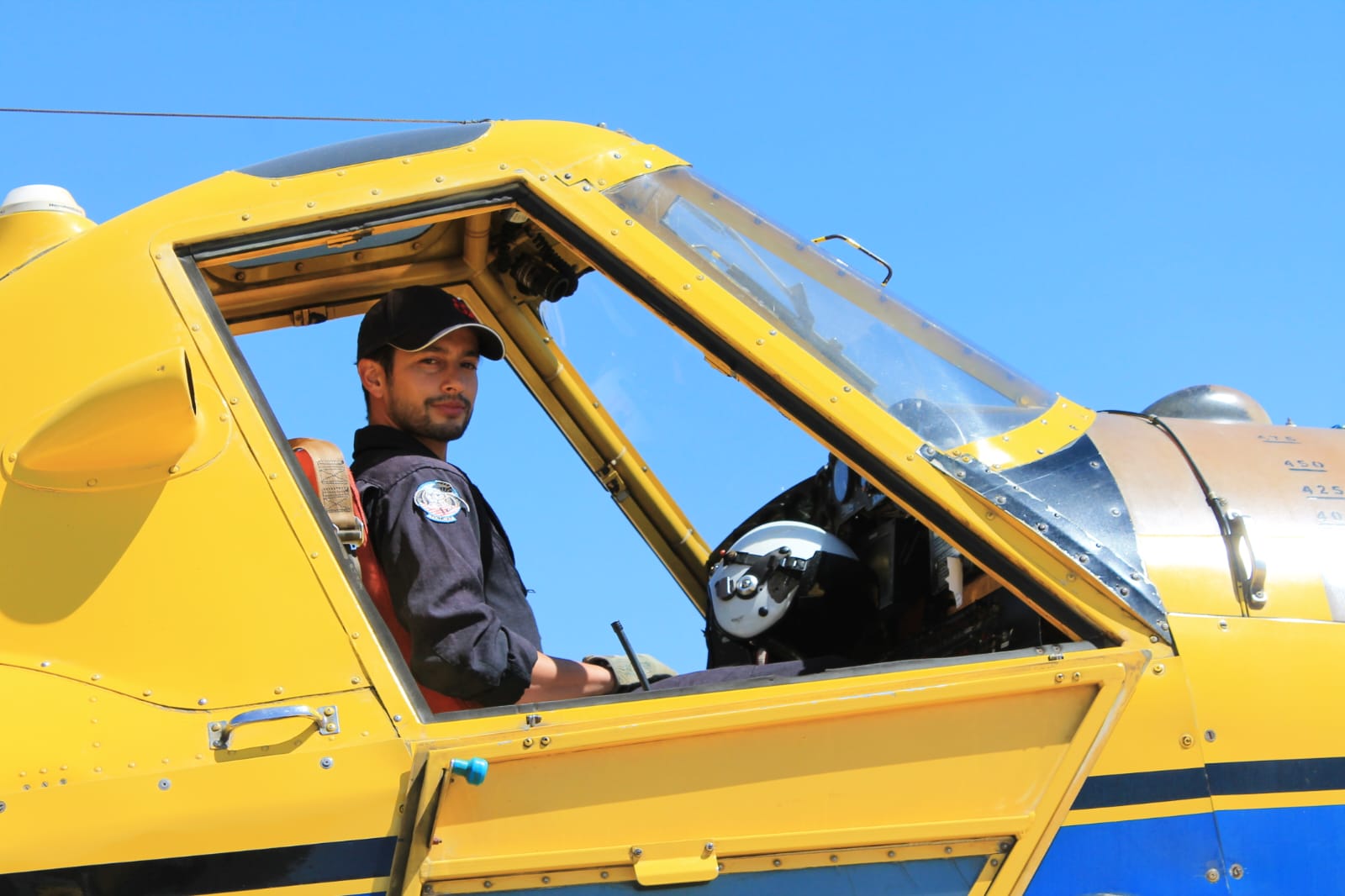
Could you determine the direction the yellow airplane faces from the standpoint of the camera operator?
facing to the right of the viewer

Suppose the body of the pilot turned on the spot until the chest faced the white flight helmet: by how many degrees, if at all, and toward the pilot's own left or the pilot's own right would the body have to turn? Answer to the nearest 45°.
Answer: approximately 45° to the pilot's own left

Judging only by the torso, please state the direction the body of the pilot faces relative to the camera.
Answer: to the viewer's right

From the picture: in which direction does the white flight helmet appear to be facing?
to the viewer's right

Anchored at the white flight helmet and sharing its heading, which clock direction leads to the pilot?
The pilot is roughly at 5 o'clock from the white flight helmet.
